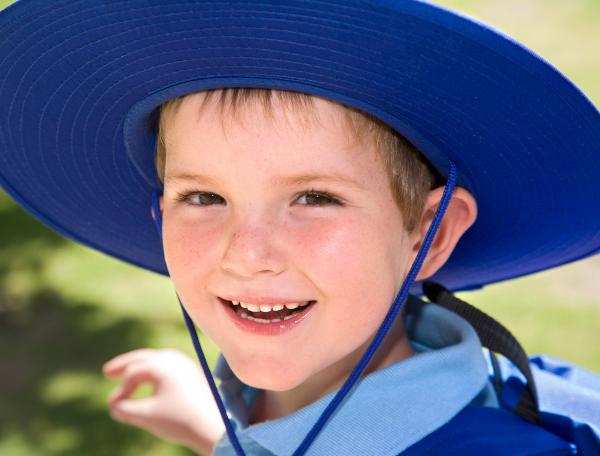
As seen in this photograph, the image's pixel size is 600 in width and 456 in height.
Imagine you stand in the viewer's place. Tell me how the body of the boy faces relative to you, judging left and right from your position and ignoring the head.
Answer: facing the viewer and to the left of the viewer

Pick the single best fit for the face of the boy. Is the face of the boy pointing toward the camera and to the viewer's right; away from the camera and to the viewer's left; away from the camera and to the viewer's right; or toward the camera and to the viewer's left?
toward the camera and to the viewer's left
